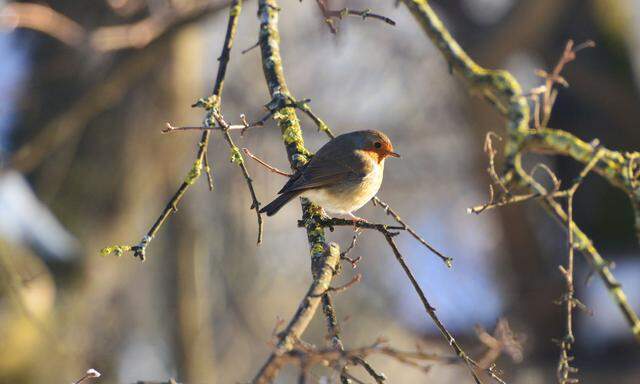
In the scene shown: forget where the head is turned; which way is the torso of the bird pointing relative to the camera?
to the viewer's right
